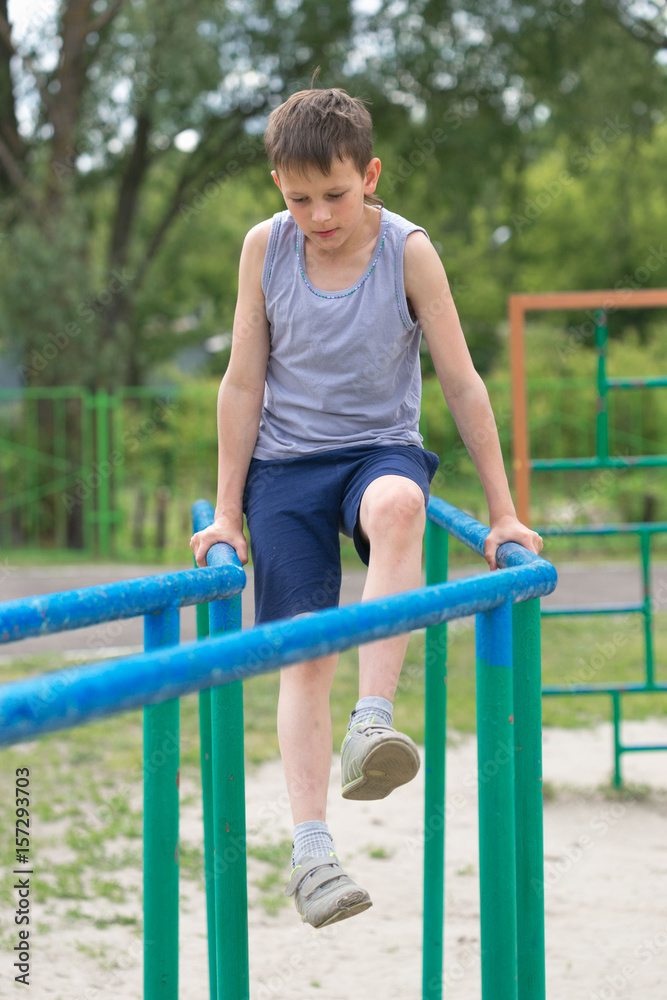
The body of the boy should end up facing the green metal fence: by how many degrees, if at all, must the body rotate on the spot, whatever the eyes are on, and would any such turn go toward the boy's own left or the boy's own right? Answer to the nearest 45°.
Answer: approximately 180°

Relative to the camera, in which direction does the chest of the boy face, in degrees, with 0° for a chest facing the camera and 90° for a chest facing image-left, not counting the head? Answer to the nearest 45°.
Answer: approximately 0°
